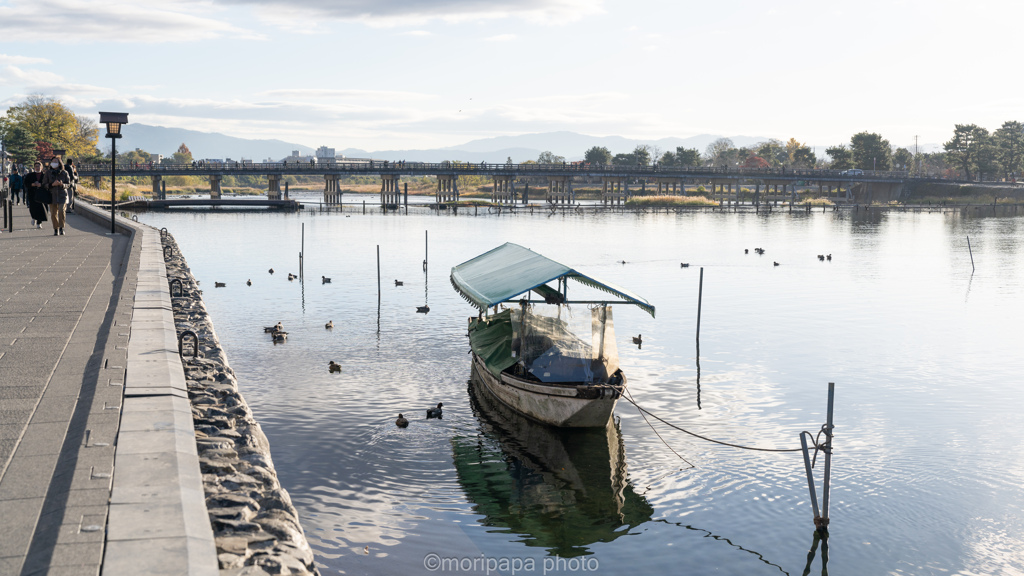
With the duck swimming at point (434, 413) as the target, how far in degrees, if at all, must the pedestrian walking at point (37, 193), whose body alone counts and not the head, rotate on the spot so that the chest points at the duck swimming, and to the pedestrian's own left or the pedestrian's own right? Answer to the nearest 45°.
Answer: approximately 45° to the pedestrian's own left

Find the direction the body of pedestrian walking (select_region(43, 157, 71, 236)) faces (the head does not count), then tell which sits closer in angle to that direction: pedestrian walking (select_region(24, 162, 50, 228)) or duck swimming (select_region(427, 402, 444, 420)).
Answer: the duck swimming

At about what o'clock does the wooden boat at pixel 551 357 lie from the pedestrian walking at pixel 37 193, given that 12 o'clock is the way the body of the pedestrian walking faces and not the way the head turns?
The wooden boat is roughly at 11 o'clock from the pedestrian walking.

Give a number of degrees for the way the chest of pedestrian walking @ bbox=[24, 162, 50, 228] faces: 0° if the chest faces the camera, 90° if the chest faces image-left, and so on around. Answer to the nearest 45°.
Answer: approximately 0°

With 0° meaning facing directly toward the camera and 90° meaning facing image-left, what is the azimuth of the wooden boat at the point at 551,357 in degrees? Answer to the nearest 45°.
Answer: approximately 315°

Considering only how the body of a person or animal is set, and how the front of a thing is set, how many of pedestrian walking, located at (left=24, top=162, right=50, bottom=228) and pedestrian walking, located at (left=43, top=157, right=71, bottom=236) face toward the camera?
2

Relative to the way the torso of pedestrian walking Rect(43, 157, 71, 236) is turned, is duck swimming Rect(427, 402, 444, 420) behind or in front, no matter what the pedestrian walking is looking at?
in front
